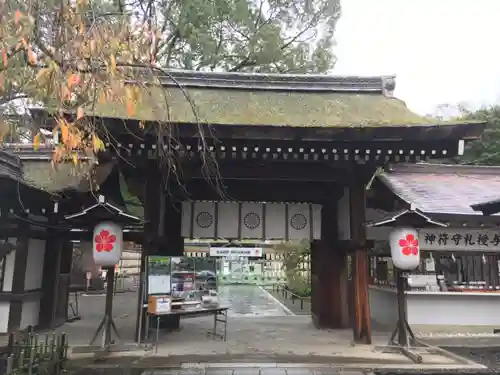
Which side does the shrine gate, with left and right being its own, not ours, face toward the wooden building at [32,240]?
right

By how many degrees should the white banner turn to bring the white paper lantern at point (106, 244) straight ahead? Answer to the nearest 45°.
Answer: approximately 45° to its right

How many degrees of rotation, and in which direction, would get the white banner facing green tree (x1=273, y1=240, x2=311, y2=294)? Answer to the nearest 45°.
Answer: approximately 45° to its left

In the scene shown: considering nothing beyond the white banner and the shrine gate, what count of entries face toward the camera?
2

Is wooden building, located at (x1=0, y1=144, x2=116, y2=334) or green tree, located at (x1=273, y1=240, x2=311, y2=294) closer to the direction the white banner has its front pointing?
the wooden building

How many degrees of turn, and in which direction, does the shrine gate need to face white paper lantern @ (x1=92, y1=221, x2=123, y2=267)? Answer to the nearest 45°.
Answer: approximately 90° to its right

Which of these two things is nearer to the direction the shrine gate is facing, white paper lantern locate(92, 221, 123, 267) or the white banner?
the white paper lantern

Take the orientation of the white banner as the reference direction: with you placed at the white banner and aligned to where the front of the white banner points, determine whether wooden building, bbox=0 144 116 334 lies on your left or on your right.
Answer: on your right

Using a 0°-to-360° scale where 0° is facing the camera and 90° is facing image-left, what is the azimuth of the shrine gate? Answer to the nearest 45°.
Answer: approximately 0°

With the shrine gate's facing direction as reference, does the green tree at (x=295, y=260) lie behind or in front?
behind

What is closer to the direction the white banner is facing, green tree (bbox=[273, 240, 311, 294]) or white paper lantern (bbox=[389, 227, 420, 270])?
the white paper lantern
